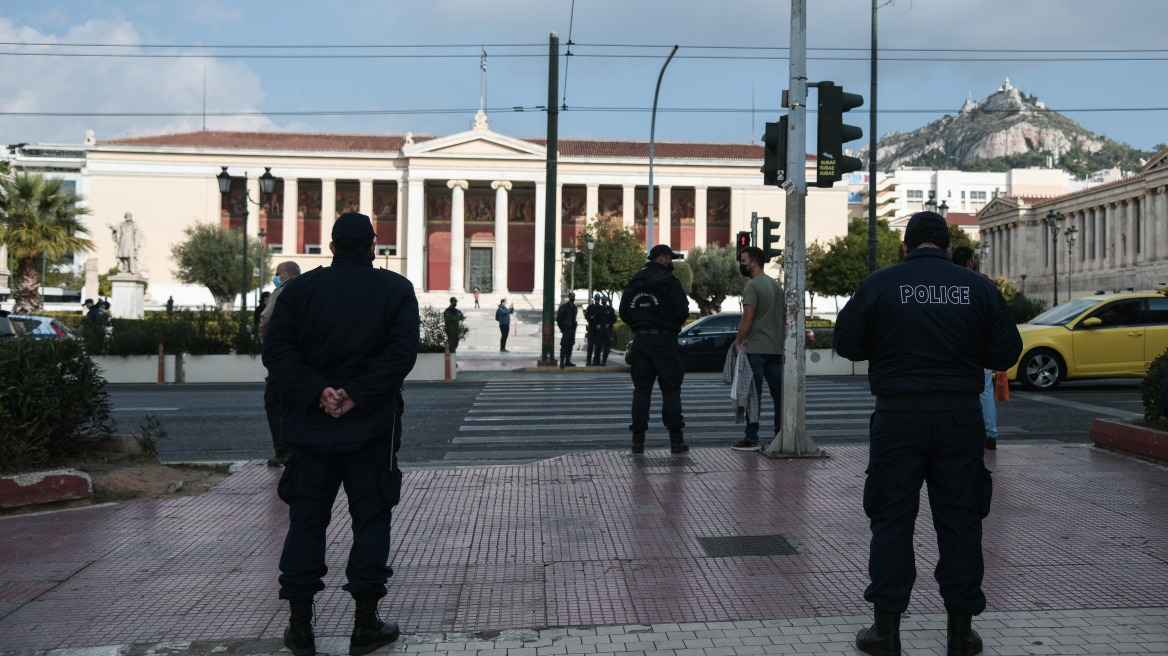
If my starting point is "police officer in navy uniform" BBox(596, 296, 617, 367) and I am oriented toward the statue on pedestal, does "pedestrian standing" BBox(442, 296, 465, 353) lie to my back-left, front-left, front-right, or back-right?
front-left

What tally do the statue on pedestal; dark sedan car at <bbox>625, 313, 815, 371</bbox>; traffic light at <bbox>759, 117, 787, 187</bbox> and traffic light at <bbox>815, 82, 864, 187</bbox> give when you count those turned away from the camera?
0

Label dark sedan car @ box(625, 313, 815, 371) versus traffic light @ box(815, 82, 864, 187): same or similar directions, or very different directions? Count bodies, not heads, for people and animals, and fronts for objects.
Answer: very different directions

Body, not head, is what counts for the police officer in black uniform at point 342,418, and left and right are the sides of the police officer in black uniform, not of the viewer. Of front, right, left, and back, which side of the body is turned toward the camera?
back

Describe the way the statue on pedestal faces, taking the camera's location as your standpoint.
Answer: facing the viewer

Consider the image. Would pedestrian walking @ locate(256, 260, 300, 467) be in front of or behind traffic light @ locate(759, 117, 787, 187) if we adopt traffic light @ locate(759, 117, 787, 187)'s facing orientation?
in front

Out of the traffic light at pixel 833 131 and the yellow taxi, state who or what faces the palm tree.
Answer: the yellow taxi

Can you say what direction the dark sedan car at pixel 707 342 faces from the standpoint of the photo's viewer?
facing to the left of the viewer

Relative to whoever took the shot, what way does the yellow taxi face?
facing to the left of the viewer

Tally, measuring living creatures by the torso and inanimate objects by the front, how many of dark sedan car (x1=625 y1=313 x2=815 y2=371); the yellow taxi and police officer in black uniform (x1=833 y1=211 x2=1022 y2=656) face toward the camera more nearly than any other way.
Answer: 0

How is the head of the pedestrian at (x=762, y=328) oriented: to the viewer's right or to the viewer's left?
to the viewer's left

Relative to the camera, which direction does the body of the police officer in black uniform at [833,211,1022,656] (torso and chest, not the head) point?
away from the camera
